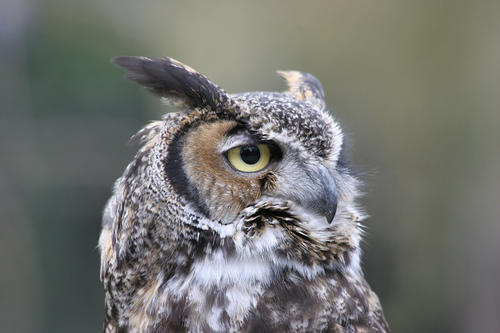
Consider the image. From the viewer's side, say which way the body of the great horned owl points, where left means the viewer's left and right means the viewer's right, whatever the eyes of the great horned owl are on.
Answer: facing the viewer and to the right of the viewer
